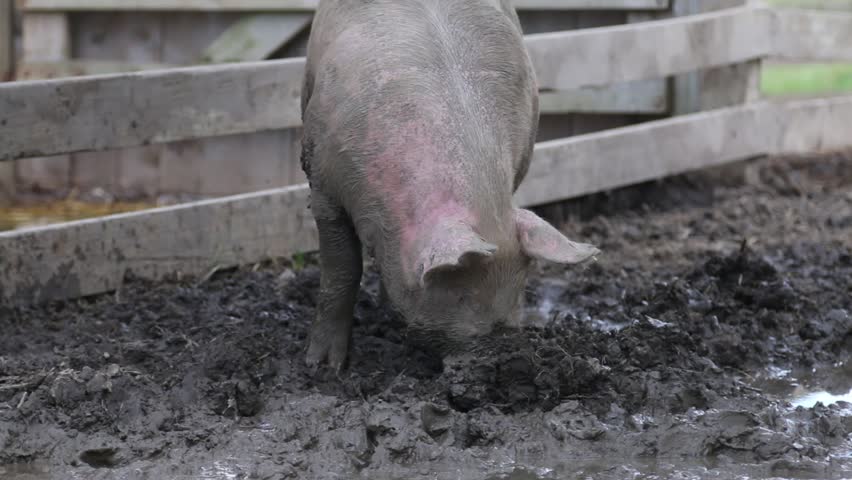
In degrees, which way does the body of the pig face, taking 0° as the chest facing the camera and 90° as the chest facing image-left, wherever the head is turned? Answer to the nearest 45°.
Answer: approximately 0°
